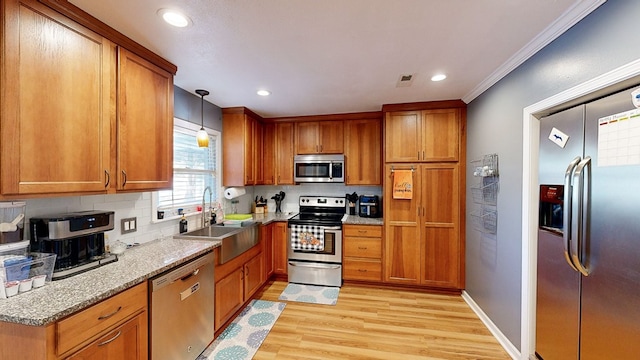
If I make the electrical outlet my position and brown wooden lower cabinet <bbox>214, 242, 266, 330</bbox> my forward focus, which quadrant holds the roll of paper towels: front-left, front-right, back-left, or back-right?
front-left

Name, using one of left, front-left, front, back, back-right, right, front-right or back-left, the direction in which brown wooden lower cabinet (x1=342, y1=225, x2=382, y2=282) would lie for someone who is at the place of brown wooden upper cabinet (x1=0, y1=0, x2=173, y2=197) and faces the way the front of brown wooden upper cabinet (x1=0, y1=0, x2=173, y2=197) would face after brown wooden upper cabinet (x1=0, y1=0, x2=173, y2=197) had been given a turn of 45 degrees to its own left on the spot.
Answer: front

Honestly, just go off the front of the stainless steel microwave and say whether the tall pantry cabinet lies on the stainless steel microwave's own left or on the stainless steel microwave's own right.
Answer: on the stainless steel microwave's own left

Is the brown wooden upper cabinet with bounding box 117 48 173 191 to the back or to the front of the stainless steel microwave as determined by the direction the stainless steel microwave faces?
to the front

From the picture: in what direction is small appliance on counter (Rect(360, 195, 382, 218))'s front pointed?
toward the camera

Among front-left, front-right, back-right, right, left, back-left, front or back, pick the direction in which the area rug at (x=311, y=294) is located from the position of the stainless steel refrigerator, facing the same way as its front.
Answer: front-right

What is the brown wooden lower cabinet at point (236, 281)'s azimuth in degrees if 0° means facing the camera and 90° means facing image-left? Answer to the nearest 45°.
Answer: approximately 315°

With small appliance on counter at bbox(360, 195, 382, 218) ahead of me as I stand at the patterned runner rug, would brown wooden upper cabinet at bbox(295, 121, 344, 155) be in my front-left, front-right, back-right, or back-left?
front-left

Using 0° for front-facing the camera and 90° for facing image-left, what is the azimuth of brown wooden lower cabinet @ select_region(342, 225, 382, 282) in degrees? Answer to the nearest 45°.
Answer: approximately 0°

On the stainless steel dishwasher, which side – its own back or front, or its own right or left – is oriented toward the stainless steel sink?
left

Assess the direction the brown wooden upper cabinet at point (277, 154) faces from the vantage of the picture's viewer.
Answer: facing the viewer

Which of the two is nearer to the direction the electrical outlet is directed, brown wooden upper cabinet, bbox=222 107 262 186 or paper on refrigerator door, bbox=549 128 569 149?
the paper on refrigerator door

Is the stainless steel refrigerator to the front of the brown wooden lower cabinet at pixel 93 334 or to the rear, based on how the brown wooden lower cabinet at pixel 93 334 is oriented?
to the front
